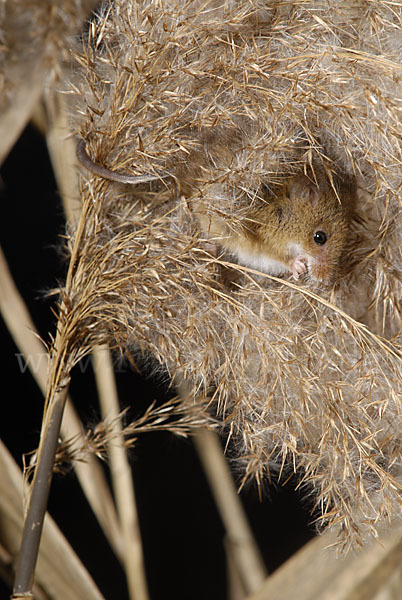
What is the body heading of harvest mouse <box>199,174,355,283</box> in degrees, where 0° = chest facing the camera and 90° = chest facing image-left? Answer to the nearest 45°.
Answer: approximately 315°
